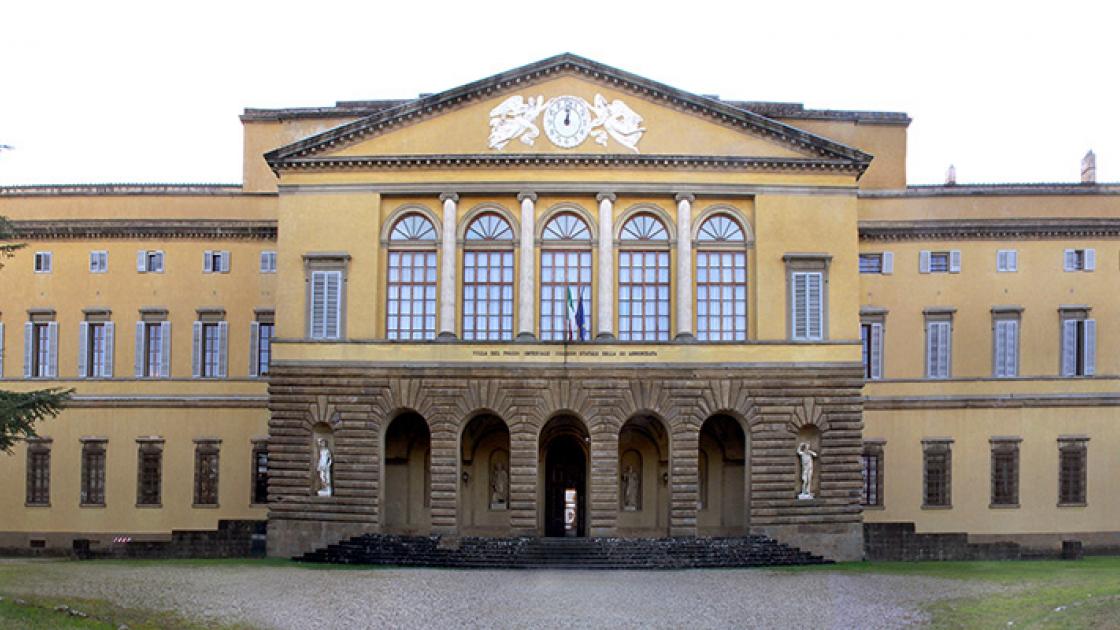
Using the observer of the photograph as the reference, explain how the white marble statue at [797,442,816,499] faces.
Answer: facing the viewer

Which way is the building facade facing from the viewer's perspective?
toward the camera

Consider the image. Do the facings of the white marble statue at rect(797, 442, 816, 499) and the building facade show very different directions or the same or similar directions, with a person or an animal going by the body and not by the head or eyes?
same or similar directions

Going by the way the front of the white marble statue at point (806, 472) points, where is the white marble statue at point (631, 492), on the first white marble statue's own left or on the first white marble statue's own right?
on the first white marble statue's own right

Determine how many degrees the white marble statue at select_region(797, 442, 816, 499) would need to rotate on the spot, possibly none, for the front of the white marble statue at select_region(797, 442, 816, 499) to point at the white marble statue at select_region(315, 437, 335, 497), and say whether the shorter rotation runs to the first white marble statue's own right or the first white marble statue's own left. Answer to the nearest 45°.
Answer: approximately 90° to the first white marble statue's own right
